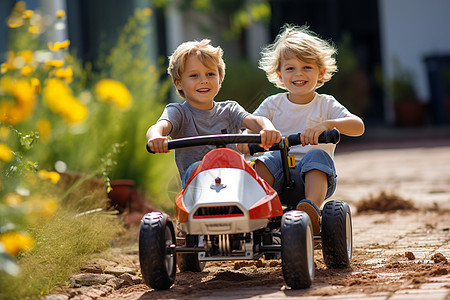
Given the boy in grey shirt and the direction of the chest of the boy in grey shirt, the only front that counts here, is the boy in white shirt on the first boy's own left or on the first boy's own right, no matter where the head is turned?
on the first boy's own left

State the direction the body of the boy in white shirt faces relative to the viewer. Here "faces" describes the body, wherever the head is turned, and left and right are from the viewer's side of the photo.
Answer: facing the viewer

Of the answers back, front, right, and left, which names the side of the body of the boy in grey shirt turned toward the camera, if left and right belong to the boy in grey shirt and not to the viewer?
front

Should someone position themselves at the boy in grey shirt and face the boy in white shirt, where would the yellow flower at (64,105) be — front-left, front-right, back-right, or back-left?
back-right

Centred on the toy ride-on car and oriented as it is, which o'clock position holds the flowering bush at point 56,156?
The flowering bush is roughly at 4 o'clock from the toy ride-on car.

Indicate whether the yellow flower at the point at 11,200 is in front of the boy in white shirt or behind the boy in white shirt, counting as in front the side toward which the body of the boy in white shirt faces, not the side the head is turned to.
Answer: in front

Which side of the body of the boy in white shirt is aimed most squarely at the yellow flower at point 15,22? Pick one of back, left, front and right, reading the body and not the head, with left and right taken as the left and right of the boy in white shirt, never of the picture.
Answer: right

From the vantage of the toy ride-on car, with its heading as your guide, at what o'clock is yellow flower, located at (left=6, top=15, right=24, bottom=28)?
The yellow flower is roughly at 4 o'clock from the toy ride-on car.

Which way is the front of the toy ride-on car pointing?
toward the camera

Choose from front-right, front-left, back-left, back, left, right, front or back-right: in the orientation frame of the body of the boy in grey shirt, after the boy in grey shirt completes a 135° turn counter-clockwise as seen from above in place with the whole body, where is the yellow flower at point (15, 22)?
back-left
